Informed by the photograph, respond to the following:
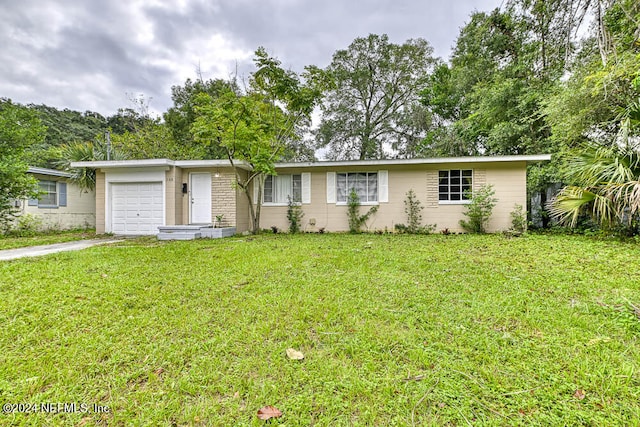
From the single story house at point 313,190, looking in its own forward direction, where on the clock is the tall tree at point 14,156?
The tall tree is roughly at 3 o'clock from the single story house.

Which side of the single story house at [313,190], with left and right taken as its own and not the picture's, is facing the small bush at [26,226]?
right

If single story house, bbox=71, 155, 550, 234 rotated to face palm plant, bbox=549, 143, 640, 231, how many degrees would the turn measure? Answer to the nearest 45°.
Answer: approximately 45° to its left

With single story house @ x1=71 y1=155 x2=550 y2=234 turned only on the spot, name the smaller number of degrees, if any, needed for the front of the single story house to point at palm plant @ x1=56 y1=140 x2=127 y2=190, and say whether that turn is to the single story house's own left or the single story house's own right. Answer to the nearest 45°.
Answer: approximately 90° to the single story house's own right

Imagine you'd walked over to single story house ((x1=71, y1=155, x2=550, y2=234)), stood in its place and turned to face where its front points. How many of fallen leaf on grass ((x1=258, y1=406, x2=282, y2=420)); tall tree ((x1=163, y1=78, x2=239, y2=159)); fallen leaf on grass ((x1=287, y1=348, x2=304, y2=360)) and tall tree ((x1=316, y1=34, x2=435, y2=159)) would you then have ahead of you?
2

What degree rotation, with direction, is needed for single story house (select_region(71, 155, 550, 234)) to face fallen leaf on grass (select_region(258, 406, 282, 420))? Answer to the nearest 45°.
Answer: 0° — it already faces it

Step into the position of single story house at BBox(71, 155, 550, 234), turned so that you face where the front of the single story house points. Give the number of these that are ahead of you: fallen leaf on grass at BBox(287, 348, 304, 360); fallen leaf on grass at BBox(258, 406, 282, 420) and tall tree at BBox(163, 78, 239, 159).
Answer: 2

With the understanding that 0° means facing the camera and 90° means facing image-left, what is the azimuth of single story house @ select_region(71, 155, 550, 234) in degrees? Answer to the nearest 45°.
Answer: approximately 0°

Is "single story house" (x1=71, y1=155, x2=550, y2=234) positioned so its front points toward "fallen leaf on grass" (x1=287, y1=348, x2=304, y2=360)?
yes
